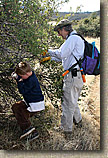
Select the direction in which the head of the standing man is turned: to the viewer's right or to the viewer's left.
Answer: to the viewer's left

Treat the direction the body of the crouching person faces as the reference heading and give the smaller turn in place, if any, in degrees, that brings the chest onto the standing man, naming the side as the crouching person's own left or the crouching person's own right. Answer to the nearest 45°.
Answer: approximately 135° to the crouching person's own right

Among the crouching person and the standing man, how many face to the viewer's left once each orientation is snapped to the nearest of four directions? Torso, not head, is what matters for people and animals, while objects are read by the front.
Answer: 2

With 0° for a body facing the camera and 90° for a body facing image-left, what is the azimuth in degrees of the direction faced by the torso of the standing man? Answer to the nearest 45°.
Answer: approximately 90°

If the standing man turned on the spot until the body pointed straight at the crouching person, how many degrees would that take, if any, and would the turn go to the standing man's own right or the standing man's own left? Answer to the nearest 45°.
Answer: approximately 45° to the standing man's own left

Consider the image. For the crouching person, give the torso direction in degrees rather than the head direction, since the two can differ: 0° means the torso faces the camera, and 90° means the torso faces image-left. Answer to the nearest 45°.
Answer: approximately 90°
